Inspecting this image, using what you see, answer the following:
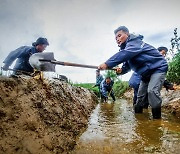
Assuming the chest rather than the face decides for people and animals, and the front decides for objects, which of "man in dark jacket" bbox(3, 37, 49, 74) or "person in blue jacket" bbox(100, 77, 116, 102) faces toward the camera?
the person in blue jacket

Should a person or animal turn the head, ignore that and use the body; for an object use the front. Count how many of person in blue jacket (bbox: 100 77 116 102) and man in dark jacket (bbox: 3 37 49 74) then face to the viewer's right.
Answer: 1

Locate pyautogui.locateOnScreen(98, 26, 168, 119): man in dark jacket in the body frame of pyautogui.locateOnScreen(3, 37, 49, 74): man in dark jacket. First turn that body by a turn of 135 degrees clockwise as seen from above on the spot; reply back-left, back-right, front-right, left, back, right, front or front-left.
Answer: left

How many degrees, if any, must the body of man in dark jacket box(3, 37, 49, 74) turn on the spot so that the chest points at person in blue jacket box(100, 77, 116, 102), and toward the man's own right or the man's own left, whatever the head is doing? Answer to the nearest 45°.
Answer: approximately 45° to the man's own left

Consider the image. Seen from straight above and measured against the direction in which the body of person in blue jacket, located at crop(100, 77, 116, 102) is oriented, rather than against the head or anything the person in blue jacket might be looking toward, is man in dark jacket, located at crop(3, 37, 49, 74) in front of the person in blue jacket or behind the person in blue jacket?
in front

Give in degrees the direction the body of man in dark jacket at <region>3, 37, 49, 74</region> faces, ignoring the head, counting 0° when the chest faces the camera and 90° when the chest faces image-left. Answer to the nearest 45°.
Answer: approximately 270°

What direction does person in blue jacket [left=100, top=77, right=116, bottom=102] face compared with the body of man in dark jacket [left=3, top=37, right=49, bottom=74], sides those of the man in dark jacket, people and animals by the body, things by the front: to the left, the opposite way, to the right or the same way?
to the right

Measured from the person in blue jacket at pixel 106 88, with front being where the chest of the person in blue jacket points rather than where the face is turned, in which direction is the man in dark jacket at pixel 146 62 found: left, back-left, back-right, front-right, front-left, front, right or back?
front

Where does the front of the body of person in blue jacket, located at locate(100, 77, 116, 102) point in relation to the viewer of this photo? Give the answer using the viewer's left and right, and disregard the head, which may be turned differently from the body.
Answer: facing the viewer
